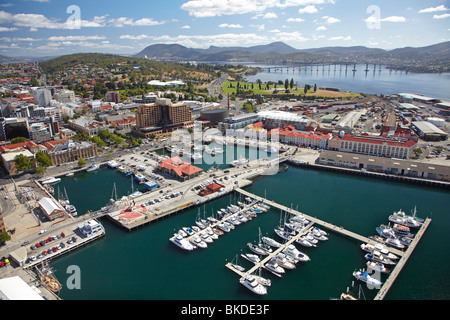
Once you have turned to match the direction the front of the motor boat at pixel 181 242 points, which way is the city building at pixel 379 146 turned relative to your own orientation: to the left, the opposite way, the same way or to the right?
to the right

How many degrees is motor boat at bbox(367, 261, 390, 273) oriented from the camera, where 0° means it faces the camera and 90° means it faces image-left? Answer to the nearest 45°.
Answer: approximately 315°

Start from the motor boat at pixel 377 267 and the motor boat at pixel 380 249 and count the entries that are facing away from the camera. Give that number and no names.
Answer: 0
